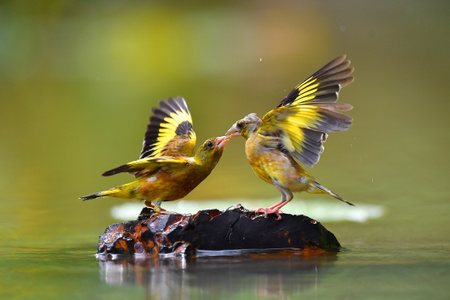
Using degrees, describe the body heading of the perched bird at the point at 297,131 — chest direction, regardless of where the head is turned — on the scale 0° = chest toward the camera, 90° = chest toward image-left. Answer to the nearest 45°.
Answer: approximately 90°

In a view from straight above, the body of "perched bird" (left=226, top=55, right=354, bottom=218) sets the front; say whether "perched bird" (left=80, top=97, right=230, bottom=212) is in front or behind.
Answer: in front

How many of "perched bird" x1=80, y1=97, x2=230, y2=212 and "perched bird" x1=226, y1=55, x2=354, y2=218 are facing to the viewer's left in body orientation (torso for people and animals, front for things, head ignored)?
1

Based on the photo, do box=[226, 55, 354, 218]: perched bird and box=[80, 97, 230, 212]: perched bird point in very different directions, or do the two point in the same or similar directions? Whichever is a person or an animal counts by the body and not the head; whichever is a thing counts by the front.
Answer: very different directions

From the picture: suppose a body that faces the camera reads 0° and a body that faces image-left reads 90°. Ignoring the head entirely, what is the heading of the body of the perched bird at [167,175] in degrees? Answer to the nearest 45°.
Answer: approximately 270°

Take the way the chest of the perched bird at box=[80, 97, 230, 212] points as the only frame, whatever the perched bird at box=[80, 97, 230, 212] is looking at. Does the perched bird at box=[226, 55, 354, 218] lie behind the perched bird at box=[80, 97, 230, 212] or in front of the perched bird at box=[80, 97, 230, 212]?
in front
